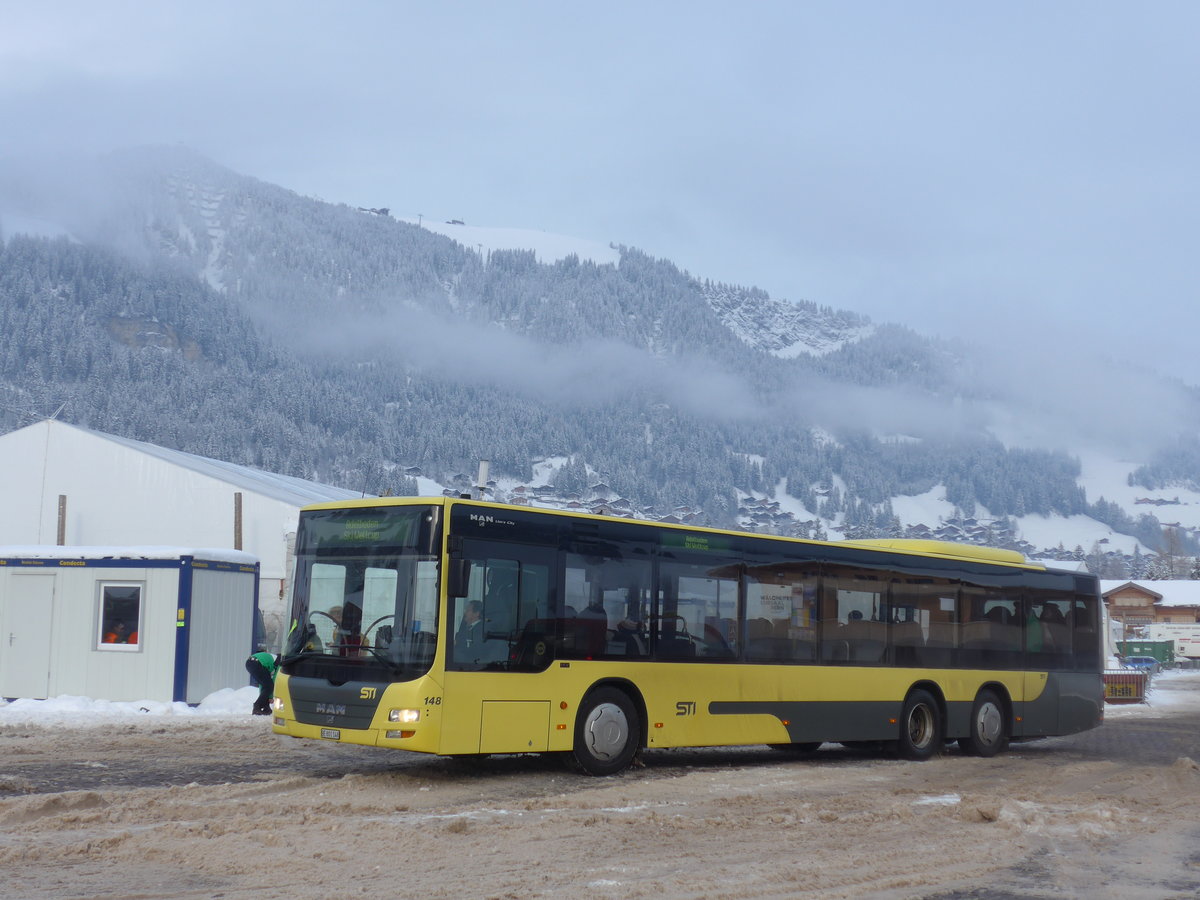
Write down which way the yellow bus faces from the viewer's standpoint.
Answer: facing the viewer and to the left of the viewer

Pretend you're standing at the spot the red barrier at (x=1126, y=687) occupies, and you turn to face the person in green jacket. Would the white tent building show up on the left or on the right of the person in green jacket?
right

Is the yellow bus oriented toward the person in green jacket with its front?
no

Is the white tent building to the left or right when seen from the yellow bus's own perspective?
on its right

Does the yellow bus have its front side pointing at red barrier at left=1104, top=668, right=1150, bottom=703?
no

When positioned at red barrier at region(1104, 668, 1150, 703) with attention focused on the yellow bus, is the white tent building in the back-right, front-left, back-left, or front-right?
front-right

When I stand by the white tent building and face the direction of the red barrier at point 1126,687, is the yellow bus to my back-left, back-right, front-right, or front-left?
front-right
